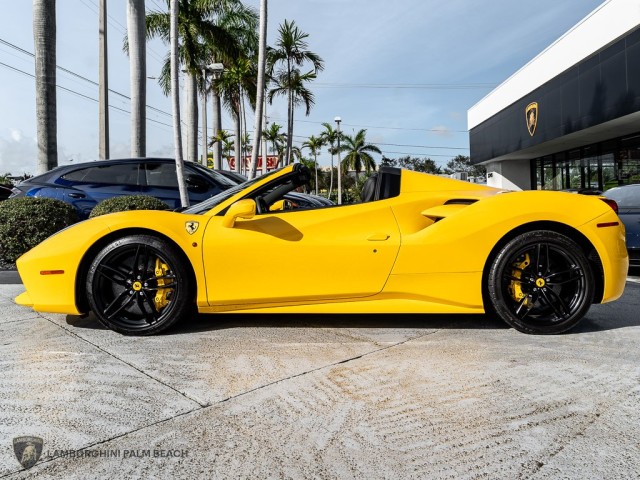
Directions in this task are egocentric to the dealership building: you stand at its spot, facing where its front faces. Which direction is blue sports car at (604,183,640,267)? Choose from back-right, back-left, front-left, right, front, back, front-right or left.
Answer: front-left

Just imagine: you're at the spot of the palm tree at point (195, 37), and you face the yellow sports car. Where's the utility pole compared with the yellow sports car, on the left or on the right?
right

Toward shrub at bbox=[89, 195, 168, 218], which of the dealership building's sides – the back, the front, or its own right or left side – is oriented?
front

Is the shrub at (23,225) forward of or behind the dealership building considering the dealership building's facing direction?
forward

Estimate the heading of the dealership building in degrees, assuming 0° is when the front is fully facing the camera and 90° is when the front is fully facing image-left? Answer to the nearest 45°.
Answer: approximately 45°

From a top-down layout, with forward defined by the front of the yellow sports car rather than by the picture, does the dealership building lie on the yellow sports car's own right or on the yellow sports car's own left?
on the yellow sports car's own right

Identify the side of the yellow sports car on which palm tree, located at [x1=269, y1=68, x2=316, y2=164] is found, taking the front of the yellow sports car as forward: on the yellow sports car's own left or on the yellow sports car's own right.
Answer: on the yellow sports car's own right

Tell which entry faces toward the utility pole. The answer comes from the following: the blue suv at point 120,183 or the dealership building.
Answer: the dealership building

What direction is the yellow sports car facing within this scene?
to the viewer's left
